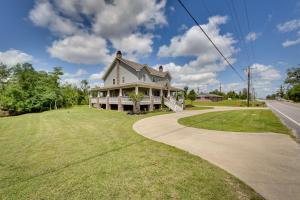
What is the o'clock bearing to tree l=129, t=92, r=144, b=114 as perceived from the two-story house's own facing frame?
The tree is roughly at 1 o'clock from the two-story house.

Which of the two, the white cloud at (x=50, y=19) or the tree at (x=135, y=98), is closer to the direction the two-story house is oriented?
the tree

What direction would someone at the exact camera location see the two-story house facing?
facing the viewer and to the right of the viewer

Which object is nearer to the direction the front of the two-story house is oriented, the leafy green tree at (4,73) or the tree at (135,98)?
the tree

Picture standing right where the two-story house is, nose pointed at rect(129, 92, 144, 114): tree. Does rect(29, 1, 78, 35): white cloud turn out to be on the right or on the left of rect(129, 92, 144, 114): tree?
right
